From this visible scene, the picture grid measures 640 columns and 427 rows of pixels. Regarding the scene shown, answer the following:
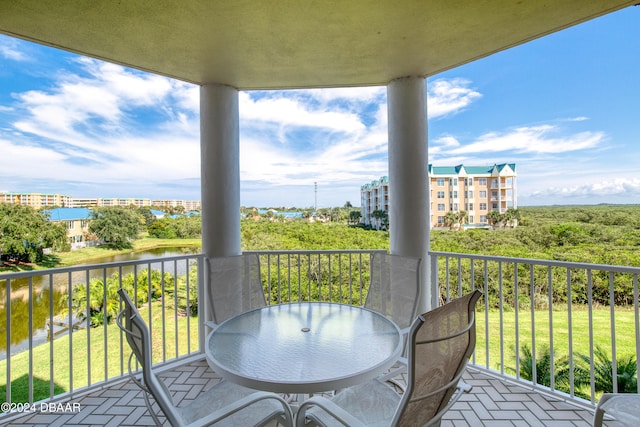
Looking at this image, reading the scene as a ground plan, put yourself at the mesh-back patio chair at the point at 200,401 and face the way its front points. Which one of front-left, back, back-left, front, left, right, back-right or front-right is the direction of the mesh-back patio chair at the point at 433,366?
right

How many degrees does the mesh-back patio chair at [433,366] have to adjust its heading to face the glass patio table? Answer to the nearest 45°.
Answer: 0° — it already faces it

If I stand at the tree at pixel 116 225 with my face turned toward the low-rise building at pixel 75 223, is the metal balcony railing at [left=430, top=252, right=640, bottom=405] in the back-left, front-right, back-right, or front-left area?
back-left

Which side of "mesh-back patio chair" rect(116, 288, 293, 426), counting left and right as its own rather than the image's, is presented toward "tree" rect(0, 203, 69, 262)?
left

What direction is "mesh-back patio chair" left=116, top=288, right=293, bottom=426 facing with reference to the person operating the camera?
facing away from the viewer and to the right of the viewer

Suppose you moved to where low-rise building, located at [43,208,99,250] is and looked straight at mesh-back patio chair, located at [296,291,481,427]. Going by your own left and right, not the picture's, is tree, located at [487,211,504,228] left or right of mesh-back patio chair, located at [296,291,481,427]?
left

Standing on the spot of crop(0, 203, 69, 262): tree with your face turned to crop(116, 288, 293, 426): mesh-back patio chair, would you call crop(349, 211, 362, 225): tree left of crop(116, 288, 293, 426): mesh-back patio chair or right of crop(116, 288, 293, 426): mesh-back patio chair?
left

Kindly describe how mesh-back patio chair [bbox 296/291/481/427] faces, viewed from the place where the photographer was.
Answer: facing away from the viewer and to the left of the viewer

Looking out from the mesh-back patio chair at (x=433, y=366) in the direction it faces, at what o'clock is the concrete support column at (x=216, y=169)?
The concrete support column is roughly at 12 o'clock from the mesh-back patio chair.

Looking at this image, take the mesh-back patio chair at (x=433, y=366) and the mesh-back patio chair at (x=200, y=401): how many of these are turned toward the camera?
0

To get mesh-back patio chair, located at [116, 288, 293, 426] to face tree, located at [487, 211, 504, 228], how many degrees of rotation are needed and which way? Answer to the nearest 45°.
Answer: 0° — it already faces it

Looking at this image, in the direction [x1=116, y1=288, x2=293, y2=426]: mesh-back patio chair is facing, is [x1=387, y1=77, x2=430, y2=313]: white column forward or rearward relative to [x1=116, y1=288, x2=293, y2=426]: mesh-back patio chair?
forward
